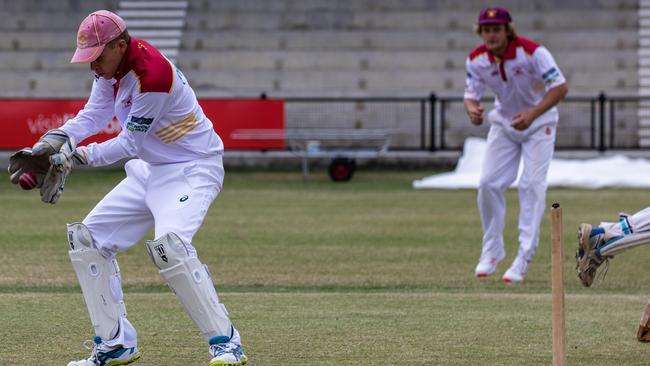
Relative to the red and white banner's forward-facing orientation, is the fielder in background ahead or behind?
ahead

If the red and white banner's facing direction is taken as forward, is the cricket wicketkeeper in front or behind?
in front

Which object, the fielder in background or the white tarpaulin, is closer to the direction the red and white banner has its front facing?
the fielder in background

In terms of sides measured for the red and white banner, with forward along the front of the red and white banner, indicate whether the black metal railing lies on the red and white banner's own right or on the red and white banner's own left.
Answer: on the red and white banner's own left

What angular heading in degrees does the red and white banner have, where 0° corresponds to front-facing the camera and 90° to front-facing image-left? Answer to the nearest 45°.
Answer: approximately 0°

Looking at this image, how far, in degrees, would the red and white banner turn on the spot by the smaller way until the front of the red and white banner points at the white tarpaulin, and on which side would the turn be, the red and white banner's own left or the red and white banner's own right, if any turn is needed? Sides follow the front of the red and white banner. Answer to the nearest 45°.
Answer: approximately 90° to the red and white banner's own left

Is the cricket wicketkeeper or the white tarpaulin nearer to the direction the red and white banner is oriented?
the cricket wicketkeeper
